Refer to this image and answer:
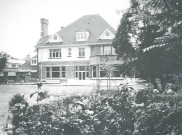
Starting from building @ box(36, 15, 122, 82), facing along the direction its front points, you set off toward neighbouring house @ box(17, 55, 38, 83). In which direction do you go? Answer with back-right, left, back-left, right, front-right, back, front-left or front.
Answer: back-right

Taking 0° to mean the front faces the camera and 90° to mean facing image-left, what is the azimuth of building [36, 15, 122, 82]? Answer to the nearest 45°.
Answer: approximately 0°

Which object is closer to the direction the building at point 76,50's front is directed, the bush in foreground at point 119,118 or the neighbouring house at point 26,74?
the bush in foreground

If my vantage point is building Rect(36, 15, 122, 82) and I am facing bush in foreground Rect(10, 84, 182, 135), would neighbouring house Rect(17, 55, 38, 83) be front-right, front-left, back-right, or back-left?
back-right

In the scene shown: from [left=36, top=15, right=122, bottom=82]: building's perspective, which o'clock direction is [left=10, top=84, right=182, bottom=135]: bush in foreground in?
The bush in foreground is roughly at 12 o'clock from the building.
